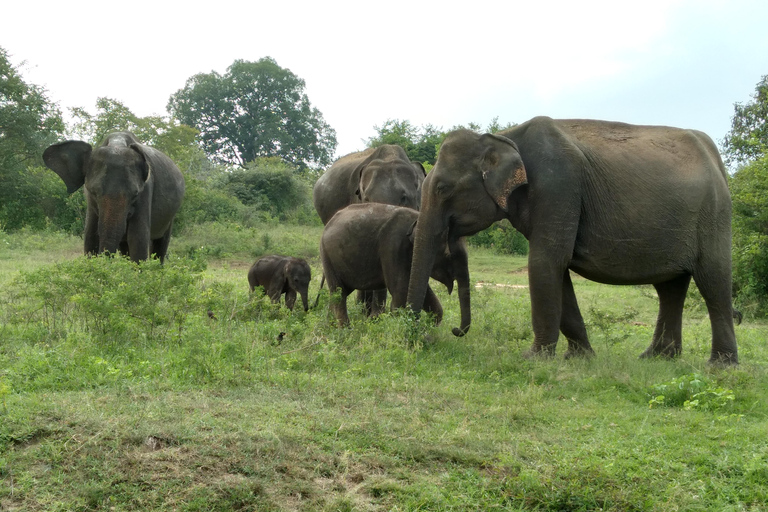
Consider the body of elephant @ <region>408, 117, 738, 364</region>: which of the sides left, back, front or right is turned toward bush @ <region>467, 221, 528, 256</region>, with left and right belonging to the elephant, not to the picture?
right

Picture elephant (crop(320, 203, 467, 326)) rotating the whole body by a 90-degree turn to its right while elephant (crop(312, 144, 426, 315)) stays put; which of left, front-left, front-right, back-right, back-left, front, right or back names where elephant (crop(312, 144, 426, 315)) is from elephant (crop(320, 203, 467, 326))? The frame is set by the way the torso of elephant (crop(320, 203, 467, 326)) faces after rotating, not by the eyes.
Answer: back

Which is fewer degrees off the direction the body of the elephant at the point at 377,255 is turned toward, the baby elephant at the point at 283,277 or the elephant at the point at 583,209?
the elephant

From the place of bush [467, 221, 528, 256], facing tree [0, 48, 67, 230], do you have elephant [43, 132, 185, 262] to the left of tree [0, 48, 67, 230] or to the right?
left

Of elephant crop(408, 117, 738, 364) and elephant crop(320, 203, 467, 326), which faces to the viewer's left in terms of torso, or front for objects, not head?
elephant crop(408, 117, 738, 364)

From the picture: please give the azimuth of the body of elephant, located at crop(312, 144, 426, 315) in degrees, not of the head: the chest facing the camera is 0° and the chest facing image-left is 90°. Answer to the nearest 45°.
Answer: approximately 315°

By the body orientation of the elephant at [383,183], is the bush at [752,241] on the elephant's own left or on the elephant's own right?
on the elephant's own left

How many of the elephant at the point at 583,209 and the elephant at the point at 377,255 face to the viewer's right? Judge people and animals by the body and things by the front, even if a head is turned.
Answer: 1

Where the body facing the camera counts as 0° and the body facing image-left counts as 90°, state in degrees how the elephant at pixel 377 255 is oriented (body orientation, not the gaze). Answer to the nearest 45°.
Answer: approximately 270°

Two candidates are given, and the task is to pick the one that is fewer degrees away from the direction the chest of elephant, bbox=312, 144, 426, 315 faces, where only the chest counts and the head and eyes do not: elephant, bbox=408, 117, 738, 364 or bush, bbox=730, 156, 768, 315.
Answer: the elephant

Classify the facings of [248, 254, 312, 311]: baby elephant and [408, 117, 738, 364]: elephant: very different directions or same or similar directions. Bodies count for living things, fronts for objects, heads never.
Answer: very different directions

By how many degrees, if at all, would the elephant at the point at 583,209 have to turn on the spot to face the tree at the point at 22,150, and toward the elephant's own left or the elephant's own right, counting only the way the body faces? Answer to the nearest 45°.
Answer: approximately 45° to the elephant's own right

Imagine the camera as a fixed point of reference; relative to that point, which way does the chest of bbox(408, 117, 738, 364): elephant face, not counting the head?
to the viewer's left
